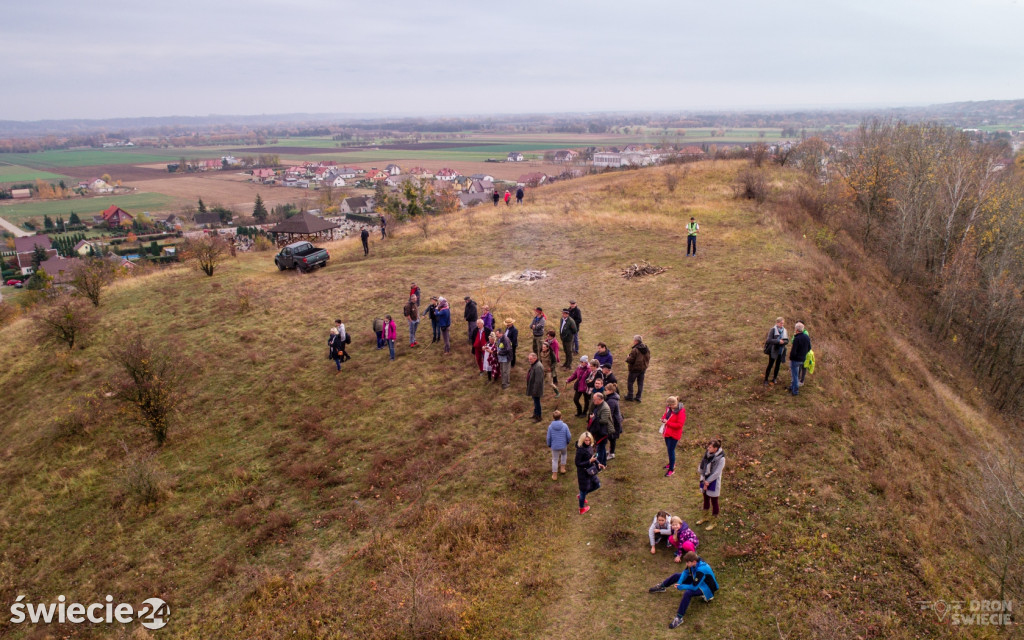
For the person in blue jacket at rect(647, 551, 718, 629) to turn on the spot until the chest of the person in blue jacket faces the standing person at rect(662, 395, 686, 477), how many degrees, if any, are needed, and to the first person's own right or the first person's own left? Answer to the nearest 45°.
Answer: approximately 135° to the first person's own right

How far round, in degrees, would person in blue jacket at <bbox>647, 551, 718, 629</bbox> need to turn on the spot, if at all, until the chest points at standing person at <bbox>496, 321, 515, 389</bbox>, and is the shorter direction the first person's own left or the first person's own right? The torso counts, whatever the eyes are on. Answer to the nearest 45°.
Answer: approximately 90° to the first person's own right

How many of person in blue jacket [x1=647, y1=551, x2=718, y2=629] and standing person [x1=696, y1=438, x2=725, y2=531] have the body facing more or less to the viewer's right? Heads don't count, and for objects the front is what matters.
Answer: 0

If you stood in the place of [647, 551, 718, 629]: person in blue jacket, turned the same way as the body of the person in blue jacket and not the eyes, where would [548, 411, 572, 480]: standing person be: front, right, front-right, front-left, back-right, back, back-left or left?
right

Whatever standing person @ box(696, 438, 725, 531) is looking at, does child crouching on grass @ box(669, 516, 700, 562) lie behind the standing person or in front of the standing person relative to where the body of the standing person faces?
in front

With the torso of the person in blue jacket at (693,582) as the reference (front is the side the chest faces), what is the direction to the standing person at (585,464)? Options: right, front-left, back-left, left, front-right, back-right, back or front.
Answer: right

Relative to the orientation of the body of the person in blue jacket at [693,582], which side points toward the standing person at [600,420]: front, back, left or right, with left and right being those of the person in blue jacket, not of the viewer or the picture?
right

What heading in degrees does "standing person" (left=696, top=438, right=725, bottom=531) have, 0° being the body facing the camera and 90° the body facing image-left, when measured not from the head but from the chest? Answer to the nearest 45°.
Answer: approximately 45°

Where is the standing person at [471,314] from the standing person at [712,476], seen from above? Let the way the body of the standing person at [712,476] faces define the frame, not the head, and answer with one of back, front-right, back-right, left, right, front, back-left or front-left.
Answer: right

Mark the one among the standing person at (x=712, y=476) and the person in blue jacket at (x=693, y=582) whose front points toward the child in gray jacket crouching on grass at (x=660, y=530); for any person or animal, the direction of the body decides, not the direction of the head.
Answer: the standing person

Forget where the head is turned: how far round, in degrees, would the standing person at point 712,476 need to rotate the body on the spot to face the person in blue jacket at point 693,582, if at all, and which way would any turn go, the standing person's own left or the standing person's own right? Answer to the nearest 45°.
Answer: approximately 45° to the standing person's own left

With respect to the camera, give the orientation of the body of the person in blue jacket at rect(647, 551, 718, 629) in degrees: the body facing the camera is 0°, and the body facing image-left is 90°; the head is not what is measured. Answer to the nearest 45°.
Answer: approximately 45°

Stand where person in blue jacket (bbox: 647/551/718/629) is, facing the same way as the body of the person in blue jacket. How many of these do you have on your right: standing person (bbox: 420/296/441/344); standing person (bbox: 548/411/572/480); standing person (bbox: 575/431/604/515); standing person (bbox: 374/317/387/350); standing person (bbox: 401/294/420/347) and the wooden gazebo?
6
